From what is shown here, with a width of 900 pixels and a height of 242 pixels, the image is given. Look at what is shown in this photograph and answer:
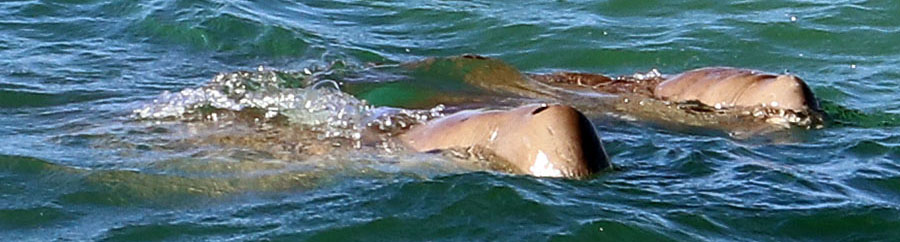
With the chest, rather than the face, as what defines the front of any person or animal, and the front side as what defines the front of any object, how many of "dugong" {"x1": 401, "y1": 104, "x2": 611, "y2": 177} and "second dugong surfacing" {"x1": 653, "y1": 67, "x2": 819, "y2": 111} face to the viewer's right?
2

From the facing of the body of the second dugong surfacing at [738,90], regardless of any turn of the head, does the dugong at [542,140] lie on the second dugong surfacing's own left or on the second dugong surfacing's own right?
on the second dugong surfacing's own right

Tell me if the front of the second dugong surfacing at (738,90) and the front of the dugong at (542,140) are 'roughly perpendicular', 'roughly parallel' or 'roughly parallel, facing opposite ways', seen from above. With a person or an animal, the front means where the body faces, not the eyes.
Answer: roughly parallel

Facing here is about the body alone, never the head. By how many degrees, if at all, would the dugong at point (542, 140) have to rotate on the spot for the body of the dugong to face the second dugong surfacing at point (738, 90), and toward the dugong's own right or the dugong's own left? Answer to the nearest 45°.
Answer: approximately 45° to the dugong's own left

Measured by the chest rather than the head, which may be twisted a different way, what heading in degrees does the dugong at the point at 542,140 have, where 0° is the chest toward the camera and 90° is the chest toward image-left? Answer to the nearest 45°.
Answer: approximately 270°

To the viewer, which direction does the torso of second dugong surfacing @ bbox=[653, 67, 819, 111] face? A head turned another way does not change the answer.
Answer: to the viewer's right
